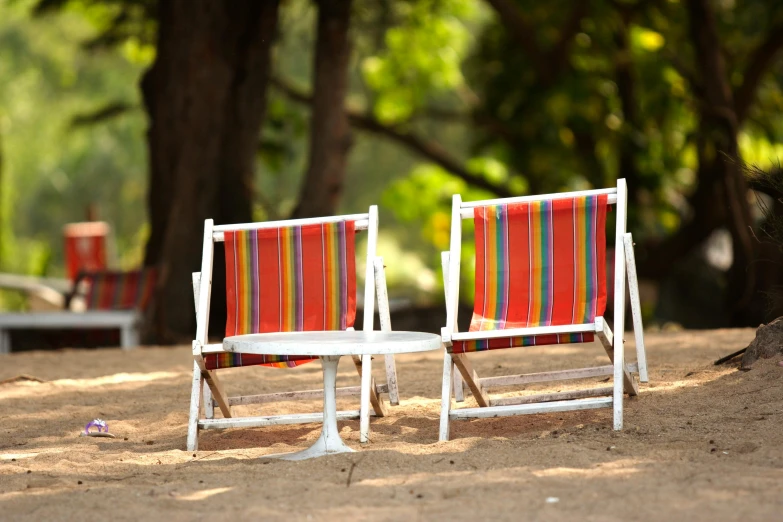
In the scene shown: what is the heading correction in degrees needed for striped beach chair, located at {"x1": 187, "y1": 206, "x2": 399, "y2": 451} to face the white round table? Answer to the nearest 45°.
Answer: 0° — it already faces it

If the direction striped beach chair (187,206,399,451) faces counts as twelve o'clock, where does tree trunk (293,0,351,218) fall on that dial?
The tree trunk is roughly at 6 o'clock from the striped beach chair.

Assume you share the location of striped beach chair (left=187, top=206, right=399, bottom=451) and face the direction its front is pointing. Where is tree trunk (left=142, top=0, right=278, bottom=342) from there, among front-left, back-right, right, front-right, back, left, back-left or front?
back

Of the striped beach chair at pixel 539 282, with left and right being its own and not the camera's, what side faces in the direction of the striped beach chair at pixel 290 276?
right

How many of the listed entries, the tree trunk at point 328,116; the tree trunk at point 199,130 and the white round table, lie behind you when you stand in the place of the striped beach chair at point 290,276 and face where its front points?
2

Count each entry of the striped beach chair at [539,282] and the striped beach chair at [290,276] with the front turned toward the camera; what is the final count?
2

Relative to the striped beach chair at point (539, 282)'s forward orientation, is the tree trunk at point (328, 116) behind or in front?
behind

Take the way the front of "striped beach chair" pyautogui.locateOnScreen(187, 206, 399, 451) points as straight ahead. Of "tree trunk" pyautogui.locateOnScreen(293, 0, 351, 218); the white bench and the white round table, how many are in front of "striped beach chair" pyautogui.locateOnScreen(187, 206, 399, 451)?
1

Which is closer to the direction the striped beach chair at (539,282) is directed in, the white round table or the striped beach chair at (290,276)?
the white round table

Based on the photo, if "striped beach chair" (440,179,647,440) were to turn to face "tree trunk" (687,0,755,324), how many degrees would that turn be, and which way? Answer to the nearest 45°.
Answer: approximately 180°

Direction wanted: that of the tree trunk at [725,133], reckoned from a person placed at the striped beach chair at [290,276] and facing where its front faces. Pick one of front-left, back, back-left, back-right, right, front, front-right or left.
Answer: back-left

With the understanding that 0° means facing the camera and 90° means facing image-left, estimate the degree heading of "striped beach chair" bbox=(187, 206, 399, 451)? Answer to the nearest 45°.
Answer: approximately 0°
